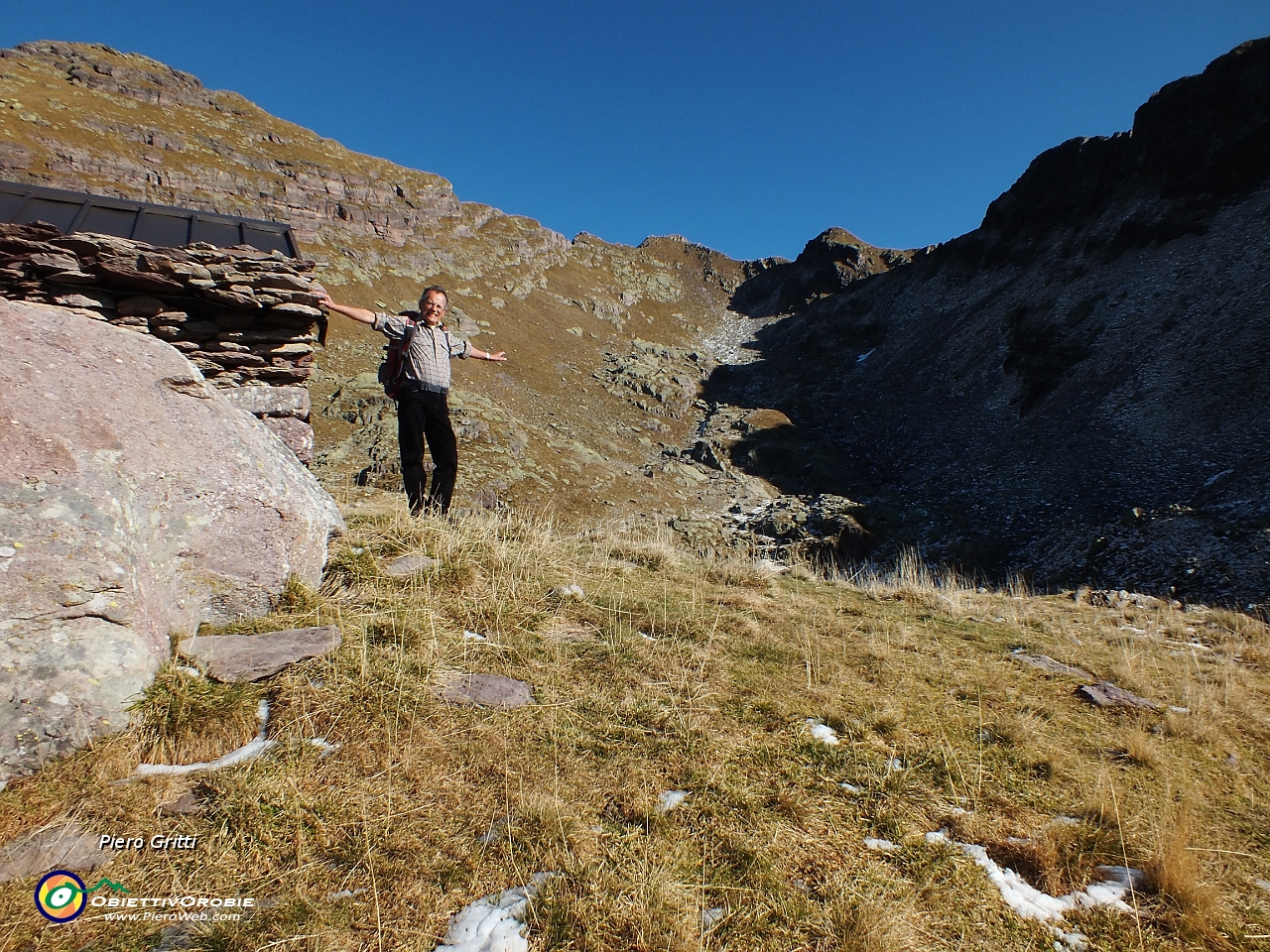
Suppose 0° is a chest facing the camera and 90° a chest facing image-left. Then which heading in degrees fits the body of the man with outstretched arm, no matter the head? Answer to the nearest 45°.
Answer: approximately 315°

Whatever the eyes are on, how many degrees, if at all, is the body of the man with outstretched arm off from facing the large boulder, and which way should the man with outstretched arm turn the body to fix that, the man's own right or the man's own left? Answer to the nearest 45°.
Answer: approximately 90° to the man's own right

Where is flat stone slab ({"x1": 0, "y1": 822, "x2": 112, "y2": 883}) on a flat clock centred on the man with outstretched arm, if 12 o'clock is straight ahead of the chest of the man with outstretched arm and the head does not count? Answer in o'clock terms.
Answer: The flat stone slab is roughly at 2 o'clock from the man with outstretched arm.

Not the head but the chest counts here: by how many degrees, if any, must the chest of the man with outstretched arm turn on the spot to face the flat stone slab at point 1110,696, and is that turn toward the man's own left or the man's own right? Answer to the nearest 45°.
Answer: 0° — they already face it

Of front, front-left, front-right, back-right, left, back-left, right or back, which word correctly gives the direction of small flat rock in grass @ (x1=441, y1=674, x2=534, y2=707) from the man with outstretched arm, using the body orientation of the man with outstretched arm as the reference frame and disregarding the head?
front-right
